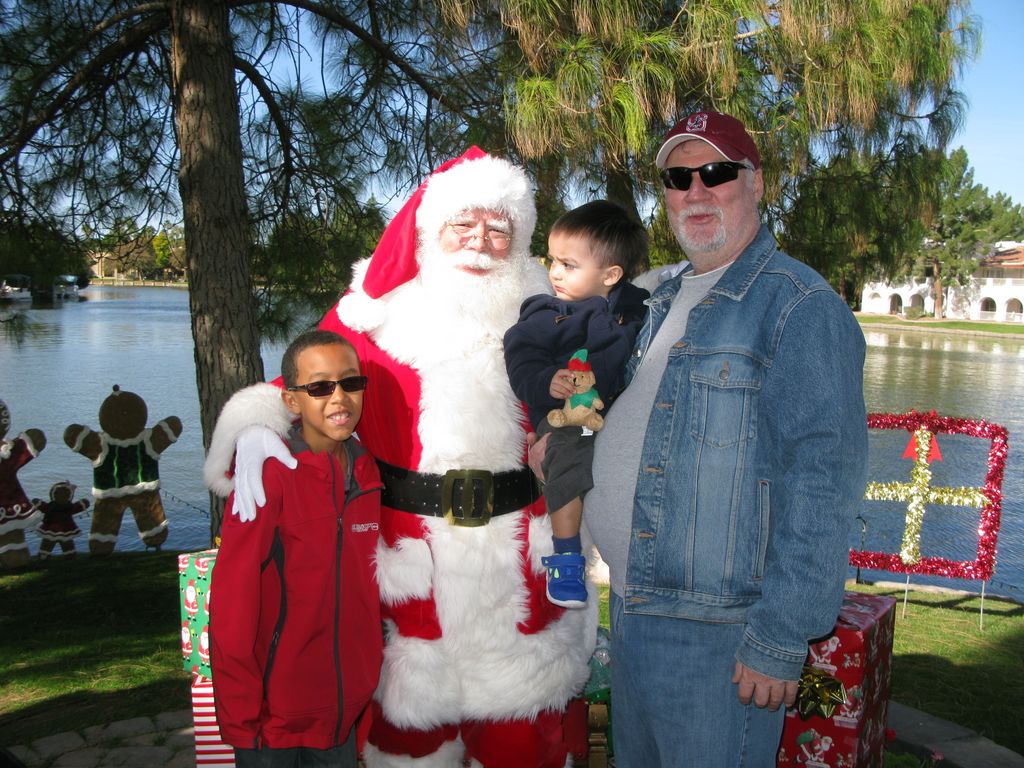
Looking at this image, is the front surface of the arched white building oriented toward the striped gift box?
yes

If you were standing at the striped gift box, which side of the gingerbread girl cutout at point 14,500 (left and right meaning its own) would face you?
front

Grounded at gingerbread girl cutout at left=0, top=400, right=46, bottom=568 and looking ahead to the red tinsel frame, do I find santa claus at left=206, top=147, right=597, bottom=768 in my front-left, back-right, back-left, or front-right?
front-right

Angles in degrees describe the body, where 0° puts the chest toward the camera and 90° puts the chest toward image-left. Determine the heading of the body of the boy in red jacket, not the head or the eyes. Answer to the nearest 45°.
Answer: approximately 315°

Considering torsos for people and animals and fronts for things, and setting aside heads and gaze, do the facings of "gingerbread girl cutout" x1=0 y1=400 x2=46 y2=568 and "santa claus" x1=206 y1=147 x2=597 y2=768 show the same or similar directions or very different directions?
same or similar directions

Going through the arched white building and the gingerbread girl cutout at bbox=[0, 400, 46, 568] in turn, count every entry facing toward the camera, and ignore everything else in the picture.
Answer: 2

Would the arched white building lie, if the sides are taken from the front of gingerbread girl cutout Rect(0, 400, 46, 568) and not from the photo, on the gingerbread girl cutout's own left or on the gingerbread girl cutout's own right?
on the gingerbread girl cutout's own left

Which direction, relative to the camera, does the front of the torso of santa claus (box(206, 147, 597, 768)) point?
toward the camera

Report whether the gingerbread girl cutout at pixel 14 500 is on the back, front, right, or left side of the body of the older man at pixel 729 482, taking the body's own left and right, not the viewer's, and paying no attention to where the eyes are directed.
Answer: right

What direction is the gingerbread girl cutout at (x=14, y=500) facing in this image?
toward the camera
